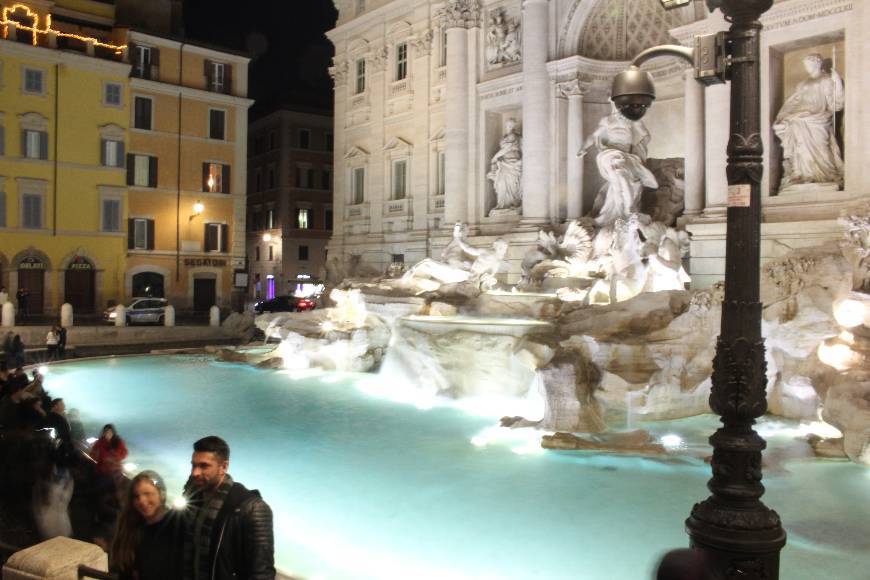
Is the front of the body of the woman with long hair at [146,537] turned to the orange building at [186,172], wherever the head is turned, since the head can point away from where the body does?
no

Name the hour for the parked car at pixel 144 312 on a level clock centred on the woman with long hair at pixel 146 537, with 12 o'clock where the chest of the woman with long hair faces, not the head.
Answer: The parked car is roughly at 6 o'clock from the woman with long hair.

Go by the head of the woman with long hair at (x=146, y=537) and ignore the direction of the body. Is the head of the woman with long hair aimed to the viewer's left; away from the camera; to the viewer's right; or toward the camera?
toward the camera

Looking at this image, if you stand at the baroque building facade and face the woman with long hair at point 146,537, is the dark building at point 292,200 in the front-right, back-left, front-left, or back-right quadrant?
back-right

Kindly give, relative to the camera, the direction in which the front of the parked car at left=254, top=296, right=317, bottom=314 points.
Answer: facing to the left of the viewer

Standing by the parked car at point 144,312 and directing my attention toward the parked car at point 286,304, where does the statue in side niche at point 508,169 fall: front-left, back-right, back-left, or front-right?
front-right

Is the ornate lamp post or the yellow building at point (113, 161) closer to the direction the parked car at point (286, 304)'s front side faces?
the yellow building

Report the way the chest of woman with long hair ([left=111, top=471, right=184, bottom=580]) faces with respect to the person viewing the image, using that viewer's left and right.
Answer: facing the viewer

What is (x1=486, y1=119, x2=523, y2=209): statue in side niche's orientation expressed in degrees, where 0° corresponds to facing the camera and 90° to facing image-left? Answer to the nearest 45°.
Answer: approximately 45°

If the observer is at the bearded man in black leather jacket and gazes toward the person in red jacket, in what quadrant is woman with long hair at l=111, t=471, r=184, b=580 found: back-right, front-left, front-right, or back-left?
front-left

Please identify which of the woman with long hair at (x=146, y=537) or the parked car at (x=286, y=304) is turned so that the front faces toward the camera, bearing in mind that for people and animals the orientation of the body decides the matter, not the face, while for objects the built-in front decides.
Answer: the woman with long hair

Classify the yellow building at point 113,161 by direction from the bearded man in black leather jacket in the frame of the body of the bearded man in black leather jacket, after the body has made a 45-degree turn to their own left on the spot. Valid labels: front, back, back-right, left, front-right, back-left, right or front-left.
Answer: back

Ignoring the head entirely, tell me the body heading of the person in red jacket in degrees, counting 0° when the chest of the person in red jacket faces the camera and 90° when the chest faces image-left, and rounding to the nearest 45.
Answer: approximately 0°

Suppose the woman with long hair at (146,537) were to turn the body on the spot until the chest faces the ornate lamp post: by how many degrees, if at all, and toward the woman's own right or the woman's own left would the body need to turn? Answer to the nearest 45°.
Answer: approximately 90° to the woman's own left

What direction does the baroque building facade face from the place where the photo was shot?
facing the viewer and to the left of the viewer
